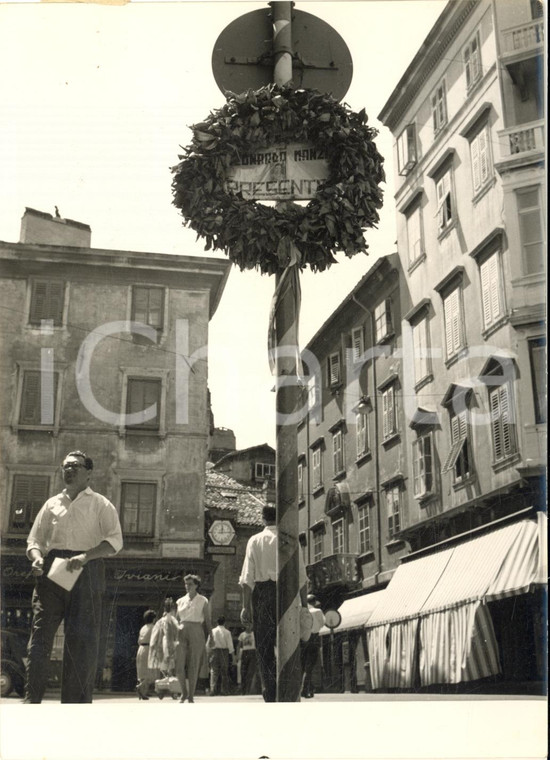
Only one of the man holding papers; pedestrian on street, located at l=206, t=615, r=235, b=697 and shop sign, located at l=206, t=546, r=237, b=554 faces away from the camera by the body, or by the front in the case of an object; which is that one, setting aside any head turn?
the pedestrian on street

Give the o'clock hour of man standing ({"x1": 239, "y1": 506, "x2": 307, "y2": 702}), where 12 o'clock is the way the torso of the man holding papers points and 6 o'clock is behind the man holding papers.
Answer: The man standing is roughly at 8 o'clock from the man holding papers.

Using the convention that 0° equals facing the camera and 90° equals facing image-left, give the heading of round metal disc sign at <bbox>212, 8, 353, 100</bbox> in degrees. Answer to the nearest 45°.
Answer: approximately 180°

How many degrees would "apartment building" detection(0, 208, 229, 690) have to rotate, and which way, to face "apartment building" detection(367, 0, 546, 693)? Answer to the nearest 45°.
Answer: approximately 90° to its left

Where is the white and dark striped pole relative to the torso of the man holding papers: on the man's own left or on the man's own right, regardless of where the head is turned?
on the man's own left

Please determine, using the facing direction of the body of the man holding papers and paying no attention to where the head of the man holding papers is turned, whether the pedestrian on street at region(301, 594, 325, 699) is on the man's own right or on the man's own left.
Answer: on the man's own left

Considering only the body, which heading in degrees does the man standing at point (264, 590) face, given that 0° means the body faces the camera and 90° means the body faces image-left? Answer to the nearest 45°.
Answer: approximately 180°

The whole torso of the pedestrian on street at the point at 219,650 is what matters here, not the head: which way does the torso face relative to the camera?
away from the camera

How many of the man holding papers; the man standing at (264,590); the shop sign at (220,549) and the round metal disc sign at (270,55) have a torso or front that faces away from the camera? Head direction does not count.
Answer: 2
